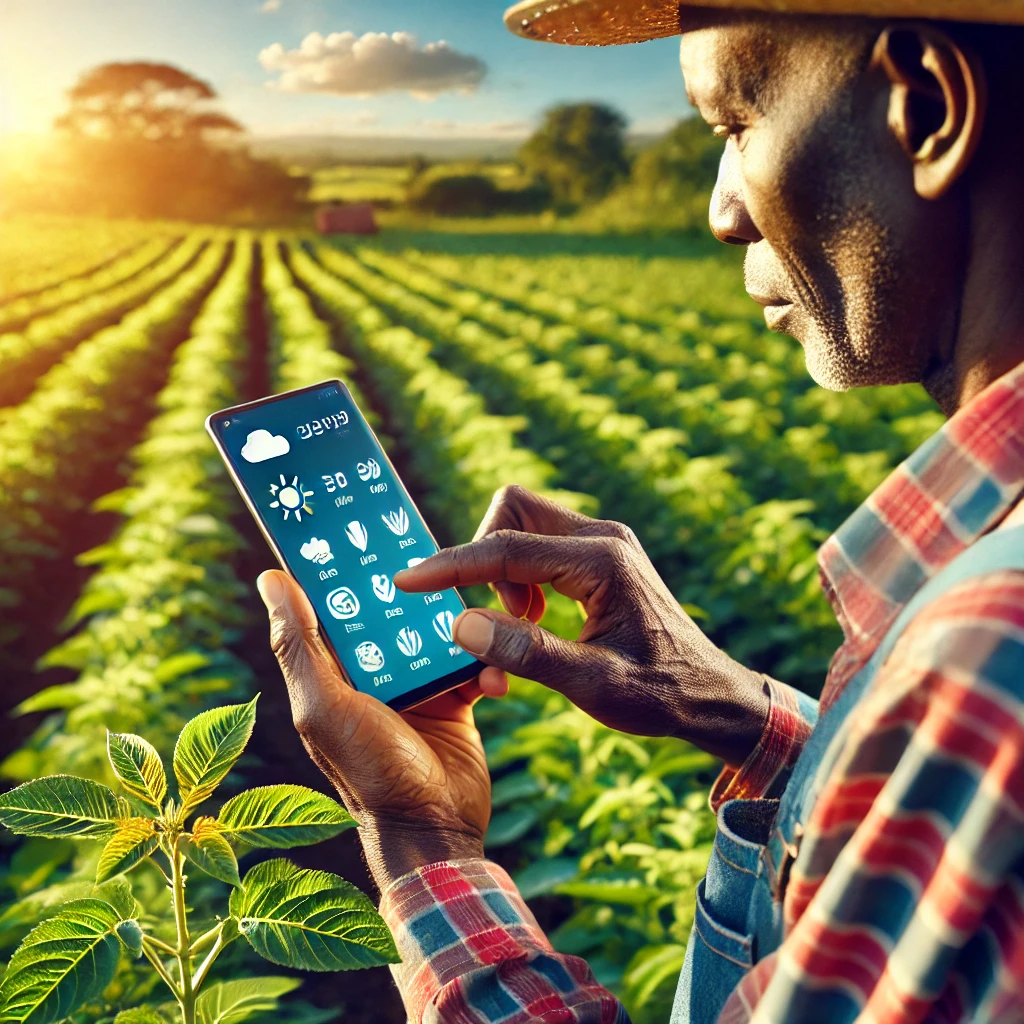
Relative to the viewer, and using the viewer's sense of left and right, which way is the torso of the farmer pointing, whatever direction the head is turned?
facing to the left of the viewer

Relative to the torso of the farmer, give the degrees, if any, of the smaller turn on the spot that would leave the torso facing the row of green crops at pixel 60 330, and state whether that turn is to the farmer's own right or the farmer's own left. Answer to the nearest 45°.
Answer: approximately 45° to the farmer's own right

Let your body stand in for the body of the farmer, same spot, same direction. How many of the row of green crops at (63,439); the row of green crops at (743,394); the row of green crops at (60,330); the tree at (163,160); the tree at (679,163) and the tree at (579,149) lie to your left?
0

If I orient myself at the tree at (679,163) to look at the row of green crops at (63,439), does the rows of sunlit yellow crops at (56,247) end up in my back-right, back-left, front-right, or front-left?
front-right

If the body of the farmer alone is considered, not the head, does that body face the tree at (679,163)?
no

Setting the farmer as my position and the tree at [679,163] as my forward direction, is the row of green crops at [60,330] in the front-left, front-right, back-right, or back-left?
front-left

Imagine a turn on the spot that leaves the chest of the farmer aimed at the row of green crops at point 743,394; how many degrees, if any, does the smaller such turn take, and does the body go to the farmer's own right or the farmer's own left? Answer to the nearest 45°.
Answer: approximately 90° to the farmer's own right

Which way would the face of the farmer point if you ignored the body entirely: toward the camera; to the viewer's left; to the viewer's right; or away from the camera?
to the viewer's left

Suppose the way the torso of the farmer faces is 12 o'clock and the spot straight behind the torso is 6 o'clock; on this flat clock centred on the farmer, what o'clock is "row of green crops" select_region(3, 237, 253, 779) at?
The row of green crops is roughly at 2 o'clock from the farmer.

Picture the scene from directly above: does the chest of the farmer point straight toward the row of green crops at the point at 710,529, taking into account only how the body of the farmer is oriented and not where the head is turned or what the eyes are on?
no

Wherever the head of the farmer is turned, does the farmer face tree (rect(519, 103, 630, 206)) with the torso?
no

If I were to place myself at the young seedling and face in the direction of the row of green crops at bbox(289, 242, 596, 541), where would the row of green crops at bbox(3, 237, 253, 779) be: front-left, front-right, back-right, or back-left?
front-left
